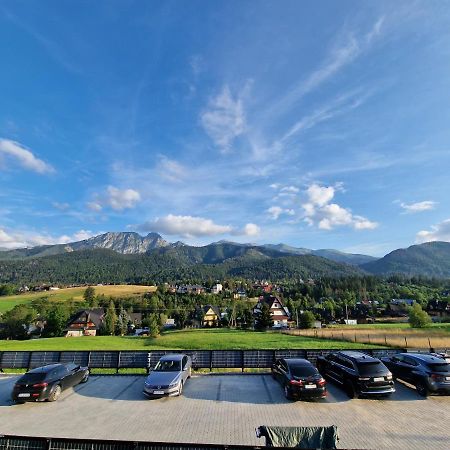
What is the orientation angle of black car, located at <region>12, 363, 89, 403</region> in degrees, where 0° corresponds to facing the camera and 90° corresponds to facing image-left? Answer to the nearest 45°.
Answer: approximately 225°

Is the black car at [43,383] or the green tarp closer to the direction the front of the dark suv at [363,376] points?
the black car

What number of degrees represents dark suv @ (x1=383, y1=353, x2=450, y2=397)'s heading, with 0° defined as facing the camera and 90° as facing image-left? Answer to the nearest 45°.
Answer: approximately 135°

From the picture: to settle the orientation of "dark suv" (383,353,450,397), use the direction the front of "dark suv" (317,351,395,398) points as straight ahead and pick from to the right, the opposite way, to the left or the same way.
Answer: the same way

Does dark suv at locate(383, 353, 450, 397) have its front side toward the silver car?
no

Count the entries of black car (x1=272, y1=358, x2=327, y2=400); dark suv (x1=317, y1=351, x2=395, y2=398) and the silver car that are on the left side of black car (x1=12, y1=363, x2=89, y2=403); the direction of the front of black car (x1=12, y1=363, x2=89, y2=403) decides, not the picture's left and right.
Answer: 0

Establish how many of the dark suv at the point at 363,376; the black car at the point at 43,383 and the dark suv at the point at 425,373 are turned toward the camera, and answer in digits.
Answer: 0

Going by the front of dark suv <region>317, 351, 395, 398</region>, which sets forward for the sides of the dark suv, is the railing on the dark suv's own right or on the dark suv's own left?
on the dark suv's own left

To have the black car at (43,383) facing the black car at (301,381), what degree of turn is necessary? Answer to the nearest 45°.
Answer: approximately 90° to its right

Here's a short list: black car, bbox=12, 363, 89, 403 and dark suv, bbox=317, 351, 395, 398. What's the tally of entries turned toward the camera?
0

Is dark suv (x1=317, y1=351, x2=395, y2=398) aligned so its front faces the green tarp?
no

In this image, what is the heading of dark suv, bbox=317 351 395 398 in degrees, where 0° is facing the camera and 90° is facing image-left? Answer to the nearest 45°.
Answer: approximately 135°

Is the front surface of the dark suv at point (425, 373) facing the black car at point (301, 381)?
no

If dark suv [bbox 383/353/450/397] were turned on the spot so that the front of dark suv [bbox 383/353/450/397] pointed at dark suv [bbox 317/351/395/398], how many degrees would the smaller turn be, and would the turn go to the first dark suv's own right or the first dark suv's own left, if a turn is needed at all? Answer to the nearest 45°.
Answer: approximately 90° to the first dark suv's own left

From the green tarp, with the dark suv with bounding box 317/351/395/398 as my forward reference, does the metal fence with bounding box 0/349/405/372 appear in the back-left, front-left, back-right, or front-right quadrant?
front-left
